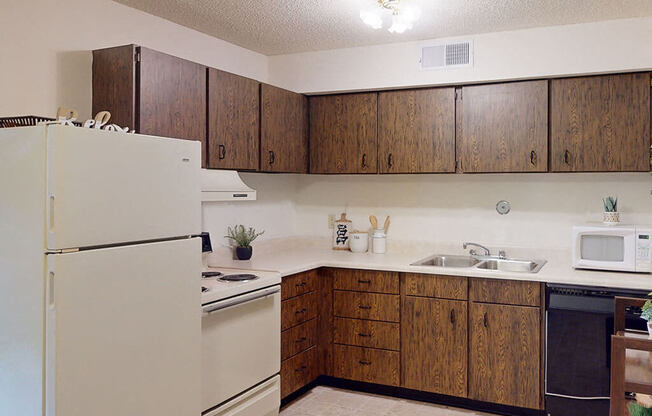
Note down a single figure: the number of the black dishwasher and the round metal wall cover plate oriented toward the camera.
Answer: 2

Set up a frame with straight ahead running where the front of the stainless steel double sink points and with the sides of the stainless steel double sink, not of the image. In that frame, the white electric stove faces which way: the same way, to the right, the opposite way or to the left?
to the left

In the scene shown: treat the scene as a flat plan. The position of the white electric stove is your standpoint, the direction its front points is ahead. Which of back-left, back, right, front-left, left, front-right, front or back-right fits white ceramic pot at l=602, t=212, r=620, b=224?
front-left

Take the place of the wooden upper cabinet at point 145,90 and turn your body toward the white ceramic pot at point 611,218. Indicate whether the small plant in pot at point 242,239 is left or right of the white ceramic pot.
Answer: left

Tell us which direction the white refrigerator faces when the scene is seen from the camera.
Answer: facing the viewer and to the right of the viewer

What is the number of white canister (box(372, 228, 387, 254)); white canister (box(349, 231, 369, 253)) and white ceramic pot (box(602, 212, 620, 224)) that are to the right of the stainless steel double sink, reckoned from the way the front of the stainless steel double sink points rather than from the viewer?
2

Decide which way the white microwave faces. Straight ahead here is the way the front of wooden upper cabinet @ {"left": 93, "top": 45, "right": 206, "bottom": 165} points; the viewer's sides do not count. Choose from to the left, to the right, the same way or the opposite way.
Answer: to the right

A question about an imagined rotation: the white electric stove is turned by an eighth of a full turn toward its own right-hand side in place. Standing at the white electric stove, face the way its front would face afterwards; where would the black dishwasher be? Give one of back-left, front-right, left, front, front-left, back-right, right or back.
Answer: left

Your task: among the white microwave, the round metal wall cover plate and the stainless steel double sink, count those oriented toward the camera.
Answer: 3

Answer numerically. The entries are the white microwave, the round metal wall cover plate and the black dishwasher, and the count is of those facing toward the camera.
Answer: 3

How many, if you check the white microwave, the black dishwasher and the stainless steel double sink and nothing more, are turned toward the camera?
3

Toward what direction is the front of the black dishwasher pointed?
toward the camera

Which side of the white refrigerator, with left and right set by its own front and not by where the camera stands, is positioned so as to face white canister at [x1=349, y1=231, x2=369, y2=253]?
left

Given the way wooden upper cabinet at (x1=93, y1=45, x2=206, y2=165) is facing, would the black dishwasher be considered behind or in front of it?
in front

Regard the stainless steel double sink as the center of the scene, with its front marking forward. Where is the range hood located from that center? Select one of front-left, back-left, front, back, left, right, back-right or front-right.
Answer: front-right
